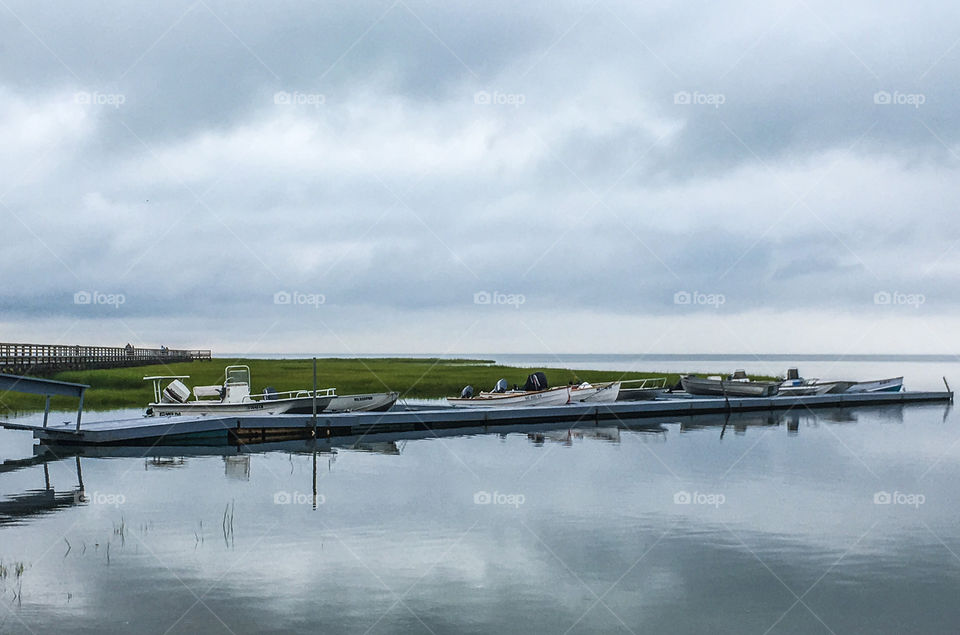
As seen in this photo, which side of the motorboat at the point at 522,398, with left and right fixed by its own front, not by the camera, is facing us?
right

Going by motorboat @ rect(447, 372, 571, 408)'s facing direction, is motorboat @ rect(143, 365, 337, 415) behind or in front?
behind

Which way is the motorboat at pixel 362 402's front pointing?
to the viewer's right

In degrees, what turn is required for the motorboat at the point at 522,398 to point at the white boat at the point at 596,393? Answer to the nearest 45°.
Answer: approximately 45° to its left

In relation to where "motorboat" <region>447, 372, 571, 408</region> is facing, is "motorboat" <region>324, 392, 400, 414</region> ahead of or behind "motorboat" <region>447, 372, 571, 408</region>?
behind

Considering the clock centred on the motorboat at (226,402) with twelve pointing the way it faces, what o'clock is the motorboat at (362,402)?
the motorboat at (362,402) is roughly at 12 o'clock from the motorboat at (226,402).

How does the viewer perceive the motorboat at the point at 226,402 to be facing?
facing to the right of the viewer
